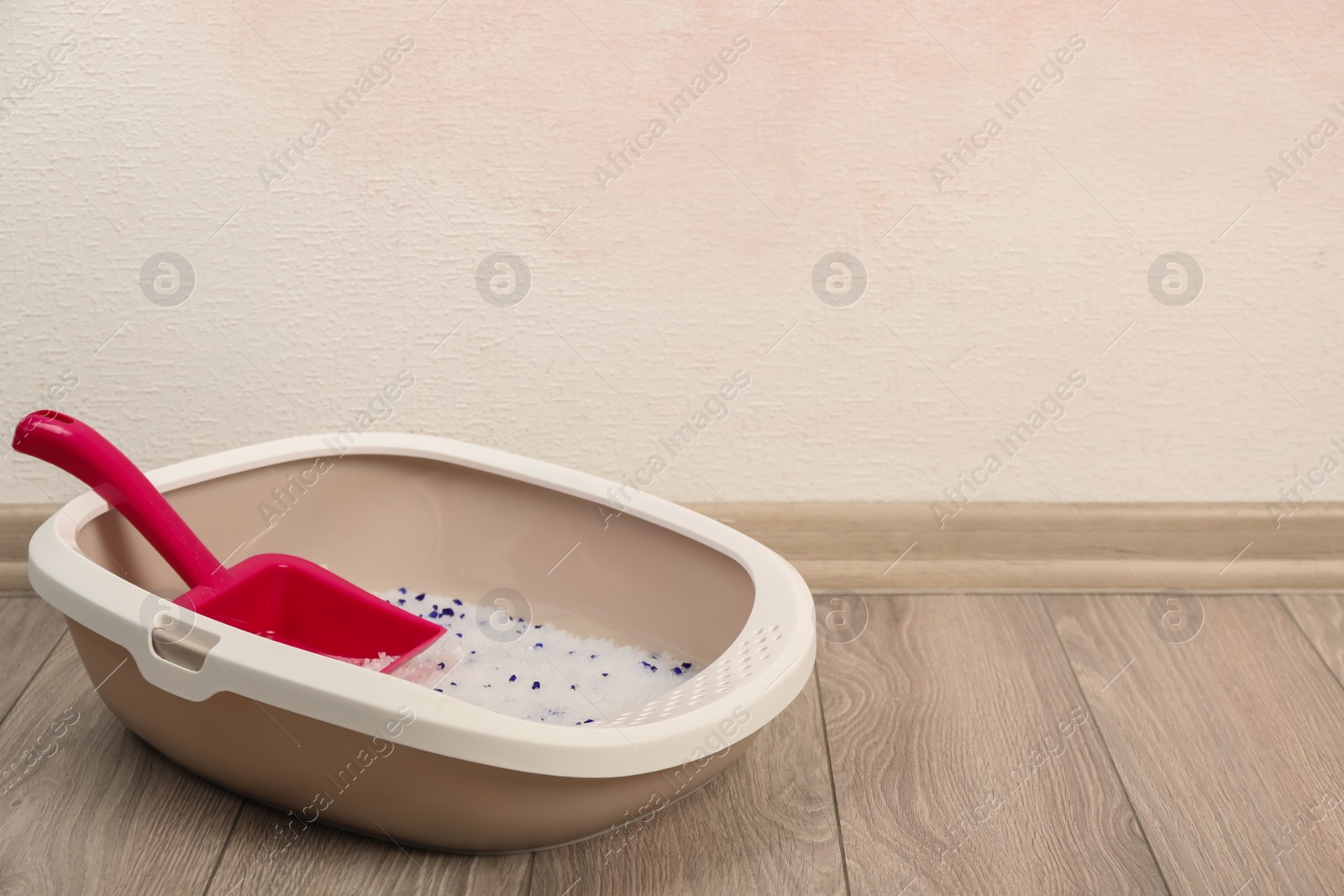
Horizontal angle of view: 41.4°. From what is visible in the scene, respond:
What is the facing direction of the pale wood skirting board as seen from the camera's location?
facing the viewer
